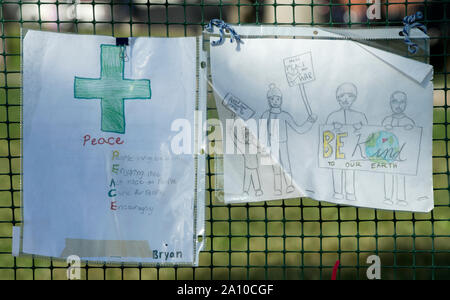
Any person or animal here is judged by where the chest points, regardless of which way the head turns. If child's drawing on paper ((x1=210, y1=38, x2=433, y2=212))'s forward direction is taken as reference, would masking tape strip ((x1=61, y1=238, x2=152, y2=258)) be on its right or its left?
on its right

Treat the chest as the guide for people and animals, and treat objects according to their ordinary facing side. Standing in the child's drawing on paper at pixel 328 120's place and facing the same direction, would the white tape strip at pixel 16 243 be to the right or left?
on its right

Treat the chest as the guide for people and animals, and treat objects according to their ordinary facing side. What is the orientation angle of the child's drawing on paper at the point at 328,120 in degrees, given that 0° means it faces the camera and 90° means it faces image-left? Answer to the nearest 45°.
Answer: approximately 0°
